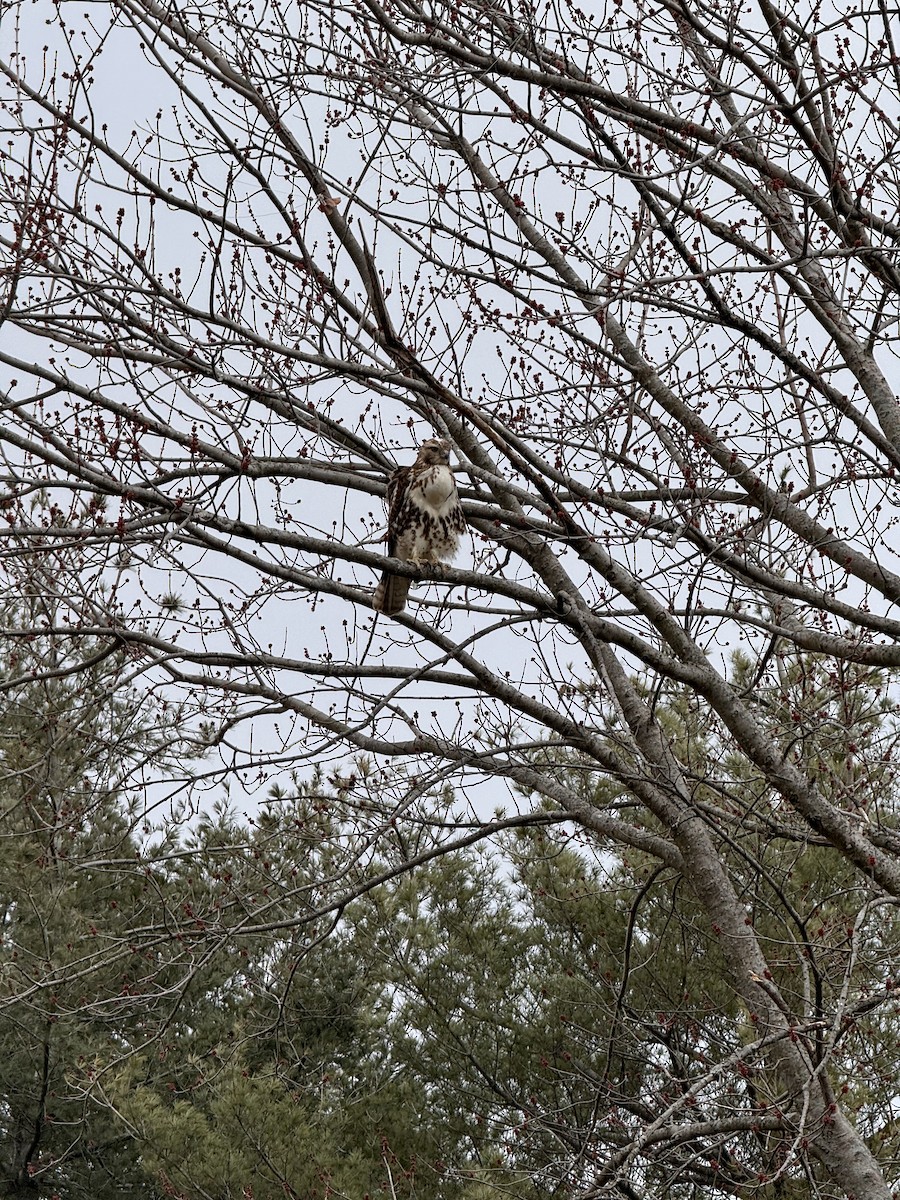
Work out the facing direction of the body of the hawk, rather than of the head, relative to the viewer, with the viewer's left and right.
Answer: facing the viewer and to the right of the viewer
